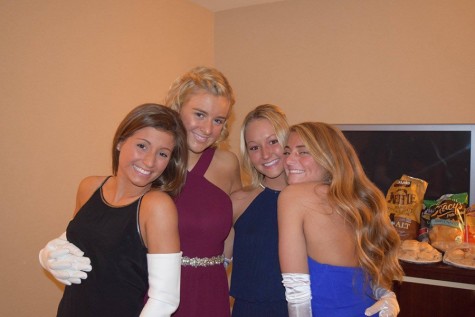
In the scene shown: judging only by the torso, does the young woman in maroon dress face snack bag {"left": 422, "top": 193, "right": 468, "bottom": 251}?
no

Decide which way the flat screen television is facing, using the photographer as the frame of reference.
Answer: facing the viewer

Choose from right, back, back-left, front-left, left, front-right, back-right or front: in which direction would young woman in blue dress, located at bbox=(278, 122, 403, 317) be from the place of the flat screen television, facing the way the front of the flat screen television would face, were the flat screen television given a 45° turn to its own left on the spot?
front-right

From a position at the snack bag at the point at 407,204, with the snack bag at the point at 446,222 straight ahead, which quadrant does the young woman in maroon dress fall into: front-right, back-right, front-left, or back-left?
back-right

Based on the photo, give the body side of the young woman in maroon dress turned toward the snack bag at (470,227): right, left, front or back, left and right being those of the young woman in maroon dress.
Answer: left

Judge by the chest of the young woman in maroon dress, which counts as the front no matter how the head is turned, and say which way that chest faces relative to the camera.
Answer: toward the camera

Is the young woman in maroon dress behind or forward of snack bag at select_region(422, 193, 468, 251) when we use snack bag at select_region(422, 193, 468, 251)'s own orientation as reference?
forward

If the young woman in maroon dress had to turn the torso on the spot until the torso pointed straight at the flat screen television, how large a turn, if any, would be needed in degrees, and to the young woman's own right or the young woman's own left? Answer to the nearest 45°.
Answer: approximately 135° to the young woman's own left

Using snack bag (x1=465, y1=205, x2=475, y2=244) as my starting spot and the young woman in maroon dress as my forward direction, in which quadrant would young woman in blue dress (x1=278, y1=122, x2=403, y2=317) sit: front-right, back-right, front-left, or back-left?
front-left

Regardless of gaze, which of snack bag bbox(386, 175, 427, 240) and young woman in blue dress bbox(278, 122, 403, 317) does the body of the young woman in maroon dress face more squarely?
the young woman in blue dress

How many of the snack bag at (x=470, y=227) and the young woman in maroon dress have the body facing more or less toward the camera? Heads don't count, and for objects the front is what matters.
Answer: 2

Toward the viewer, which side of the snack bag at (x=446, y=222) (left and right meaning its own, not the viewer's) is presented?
front
